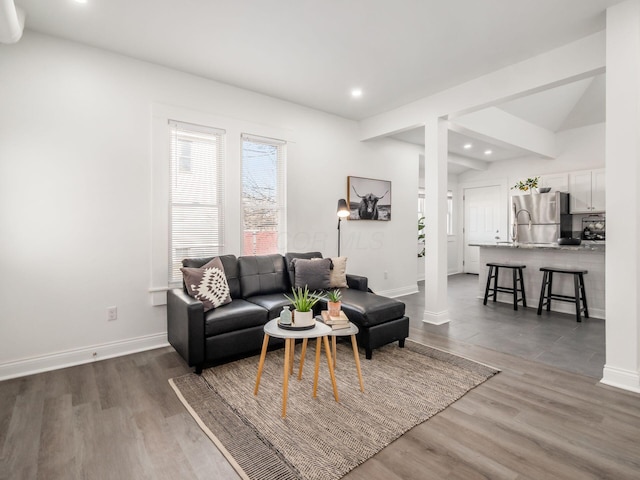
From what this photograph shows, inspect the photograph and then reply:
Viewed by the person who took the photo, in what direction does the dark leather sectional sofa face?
facing the viewer and to the right of the viewer

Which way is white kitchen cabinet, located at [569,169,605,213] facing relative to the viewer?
toward the camera

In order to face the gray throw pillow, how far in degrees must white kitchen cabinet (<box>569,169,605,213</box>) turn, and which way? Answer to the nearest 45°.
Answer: approximately 45° to its right

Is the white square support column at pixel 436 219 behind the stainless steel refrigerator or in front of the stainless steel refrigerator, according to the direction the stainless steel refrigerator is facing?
in front

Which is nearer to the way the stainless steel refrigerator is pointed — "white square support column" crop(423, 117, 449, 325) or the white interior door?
the white square support column

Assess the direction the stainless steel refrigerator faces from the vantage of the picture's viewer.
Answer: facing the viewer

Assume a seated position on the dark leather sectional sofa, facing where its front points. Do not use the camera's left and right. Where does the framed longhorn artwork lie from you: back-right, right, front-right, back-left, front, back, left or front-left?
left
